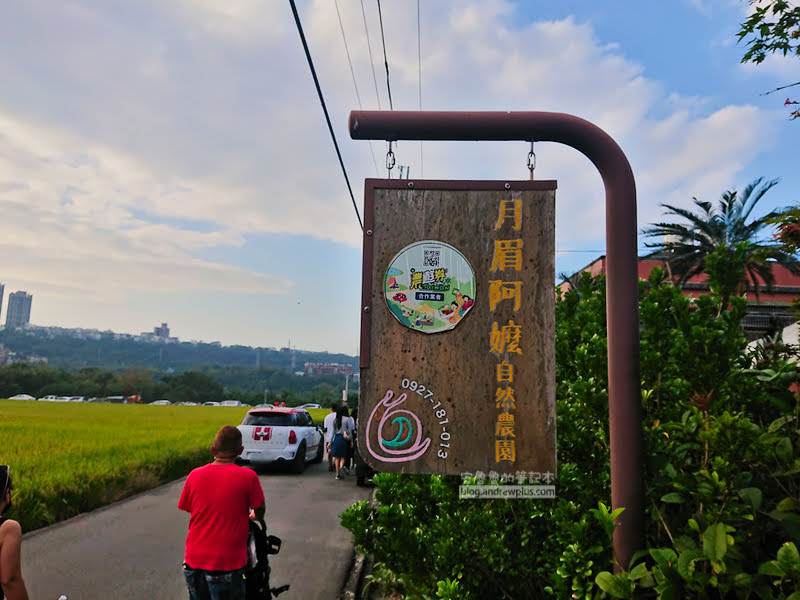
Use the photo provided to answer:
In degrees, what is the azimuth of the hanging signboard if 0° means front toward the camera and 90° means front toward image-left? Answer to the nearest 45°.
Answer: approximately 0°

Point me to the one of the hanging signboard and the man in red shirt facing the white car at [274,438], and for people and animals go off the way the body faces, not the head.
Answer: the man in red shirt

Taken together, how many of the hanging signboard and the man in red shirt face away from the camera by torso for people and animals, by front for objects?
1

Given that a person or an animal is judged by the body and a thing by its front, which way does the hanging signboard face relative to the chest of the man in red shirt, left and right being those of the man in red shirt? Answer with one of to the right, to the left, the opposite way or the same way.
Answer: the opposite way

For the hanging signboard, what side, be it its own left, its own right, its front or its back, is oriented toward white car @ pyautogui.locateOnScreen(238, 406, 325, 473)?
back

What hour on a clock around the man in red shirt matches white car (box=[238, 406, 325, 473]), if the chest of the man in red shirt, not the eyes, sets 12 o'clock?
The white car is roughly at 12 o'clock from the man in red shirt.

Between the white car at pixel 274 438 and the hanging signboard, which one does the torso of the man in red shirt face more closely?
the white car

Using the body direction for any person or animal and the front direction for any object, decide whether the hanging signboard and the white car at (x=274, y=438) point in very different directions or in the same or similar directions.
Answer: very different directions

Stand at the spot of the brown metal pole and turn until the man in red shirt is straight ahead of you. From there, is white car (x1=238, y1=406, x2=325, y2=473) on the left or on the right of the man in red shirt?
right

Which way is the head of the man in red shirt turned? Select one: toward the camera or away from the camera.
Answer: away from the camera

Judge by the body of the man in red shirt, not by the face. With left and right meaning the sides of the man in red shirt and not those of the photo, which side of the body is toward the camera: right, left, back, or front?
back
